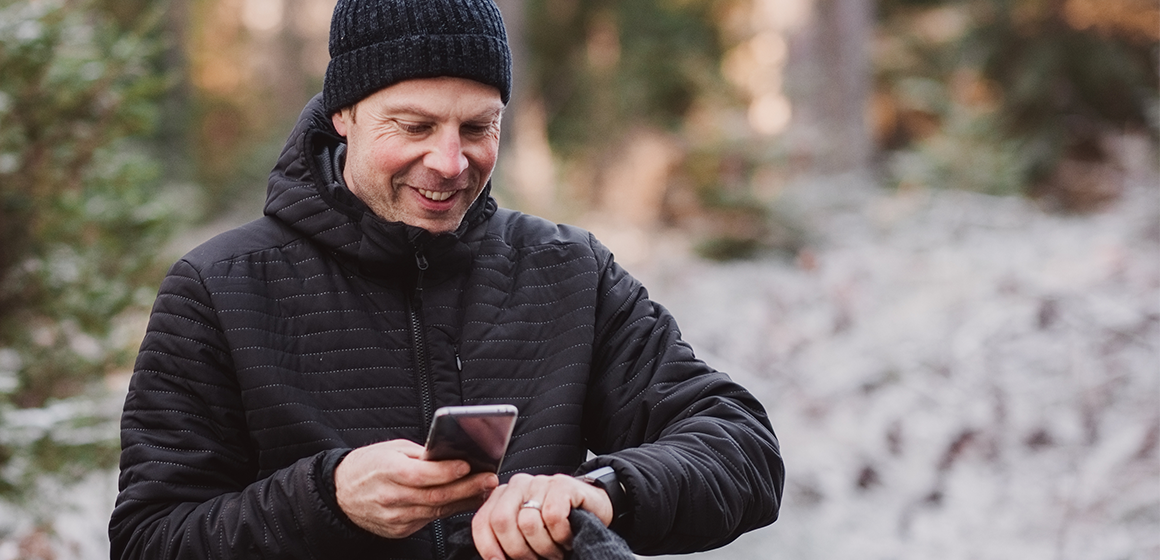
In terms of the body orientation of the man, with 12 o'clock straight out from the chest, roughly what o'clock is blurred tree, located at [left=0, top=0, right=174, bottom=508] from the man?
The blurred tree is roughly at 5 o'clock from the man.

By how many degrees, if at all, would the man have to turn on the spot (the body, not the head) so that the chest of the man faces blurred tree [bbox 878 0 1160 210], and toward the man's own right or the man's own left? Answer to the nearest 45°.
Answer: approximately 135° to the man's own left

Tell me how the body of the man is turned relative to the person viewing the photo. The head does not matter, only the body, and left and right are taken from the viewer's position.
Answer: facing the viewer
